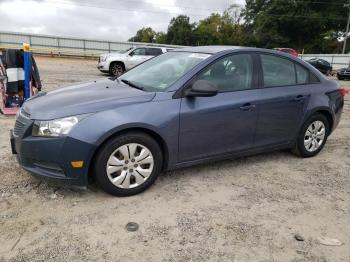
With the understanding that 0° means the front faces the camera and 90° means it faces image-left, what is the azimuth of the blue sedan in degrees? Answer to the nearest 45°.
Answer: approximately 45°

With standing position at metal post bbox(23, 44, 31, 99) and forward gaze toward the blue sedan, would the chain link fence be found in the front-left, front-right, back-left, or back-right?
back-left

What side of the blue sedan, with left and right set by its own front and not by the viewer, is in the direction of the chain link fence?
right

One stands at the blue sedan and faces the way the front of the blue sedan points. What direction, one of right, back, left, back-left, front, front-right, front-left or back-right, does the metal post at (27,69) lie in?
right
